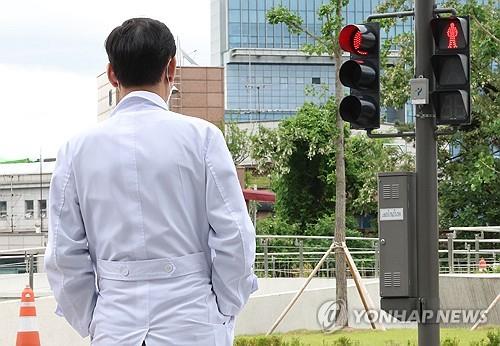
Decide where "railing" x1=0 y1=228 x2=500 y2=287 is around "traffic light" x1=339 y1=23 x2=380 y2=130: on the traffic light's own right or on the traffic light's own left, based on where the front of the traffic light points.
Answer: on the traffic light's own right

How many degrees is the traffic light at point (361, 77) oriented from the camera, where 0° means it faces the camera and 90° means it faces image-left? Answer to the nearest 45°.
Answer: approximately 45°

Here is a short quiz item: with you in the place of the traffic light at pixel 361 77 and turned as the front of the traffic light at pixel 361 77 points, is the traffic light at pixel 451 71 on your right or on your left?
on your left

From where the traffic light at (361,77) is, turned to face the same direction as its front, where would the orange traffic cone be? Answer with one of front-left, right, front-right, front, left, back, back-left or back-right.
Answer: front-right

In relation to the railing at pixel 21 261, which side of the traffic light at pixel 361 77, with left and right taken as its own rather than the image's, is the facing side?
right

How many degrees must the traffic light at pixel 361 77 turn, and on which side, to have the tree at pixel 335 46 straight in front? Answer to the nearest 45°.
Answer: approximately 135° to its right

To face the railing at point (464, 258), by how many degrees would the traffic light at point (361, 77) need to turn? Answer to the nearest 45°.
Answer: approximately 135° to its right
